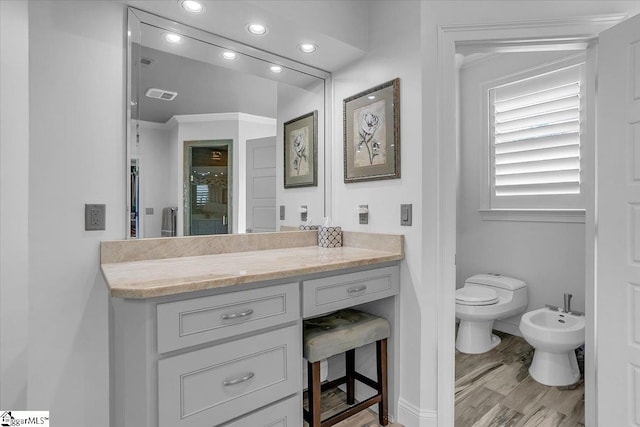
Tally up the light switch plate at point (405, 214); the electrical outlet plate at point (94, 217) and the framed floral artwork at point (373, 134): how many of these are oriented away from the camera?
0

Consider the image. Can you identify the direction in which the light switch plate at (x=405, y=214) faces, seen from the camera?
facing the viewer and to the left of the viewer

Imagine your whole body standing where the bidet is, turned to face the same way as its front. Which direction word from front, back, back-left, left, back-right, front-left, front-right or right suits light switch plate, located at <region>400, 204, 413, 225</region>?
front

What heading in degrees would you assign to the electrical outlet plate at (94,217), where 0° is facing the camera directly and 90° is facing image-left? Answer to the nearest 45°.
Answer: approximately 0°

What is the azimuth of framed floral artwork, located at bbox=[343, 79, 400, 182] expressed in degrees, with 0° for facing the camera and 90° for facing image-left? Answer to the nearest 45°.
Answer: approximately 45°

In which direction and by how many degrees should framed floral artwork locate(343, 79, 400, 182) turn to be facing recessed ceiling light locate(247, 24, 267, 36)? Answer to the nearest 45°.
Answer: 0° — it already faces it

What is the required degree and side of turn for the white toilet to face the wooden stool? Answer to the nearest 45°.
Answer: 0° — it already faces it

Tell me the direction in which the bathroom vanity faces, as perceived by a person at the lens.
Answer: facing the viewer and to the right of the viewer

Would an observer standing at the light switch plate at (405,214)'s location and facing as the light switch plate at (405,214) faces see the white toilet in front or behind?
behind
